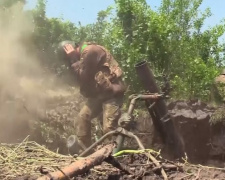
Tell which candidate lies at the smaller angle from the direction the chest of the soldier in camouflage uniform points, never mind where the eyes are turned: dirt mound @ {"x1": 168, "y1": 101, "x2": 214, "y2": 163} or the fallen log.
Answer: the fallen log

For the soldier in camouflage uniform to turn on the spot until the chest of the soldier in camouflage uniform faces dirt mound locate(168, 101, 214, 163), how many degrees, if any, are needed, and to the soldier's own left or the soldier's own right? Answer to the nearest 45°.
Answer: approximately 135° to the soldier's own right

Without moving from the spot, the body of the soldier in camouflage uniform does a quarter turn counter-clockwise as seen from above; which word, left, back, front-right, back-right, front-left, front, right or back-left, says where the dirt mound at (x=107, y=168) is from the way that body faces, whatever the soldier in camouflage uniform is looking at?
front

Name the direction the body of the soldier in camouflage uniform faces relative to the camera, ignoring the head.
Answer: to the viewer's left

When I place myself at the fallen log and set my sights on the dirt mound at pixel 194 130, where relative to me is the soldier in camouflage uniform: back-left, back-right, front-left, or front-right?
front-left

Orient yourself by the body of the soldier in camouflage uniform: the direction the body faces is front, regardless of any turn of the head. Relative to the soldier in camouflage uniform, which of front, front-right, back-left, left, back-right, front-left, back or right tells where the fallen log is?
left
